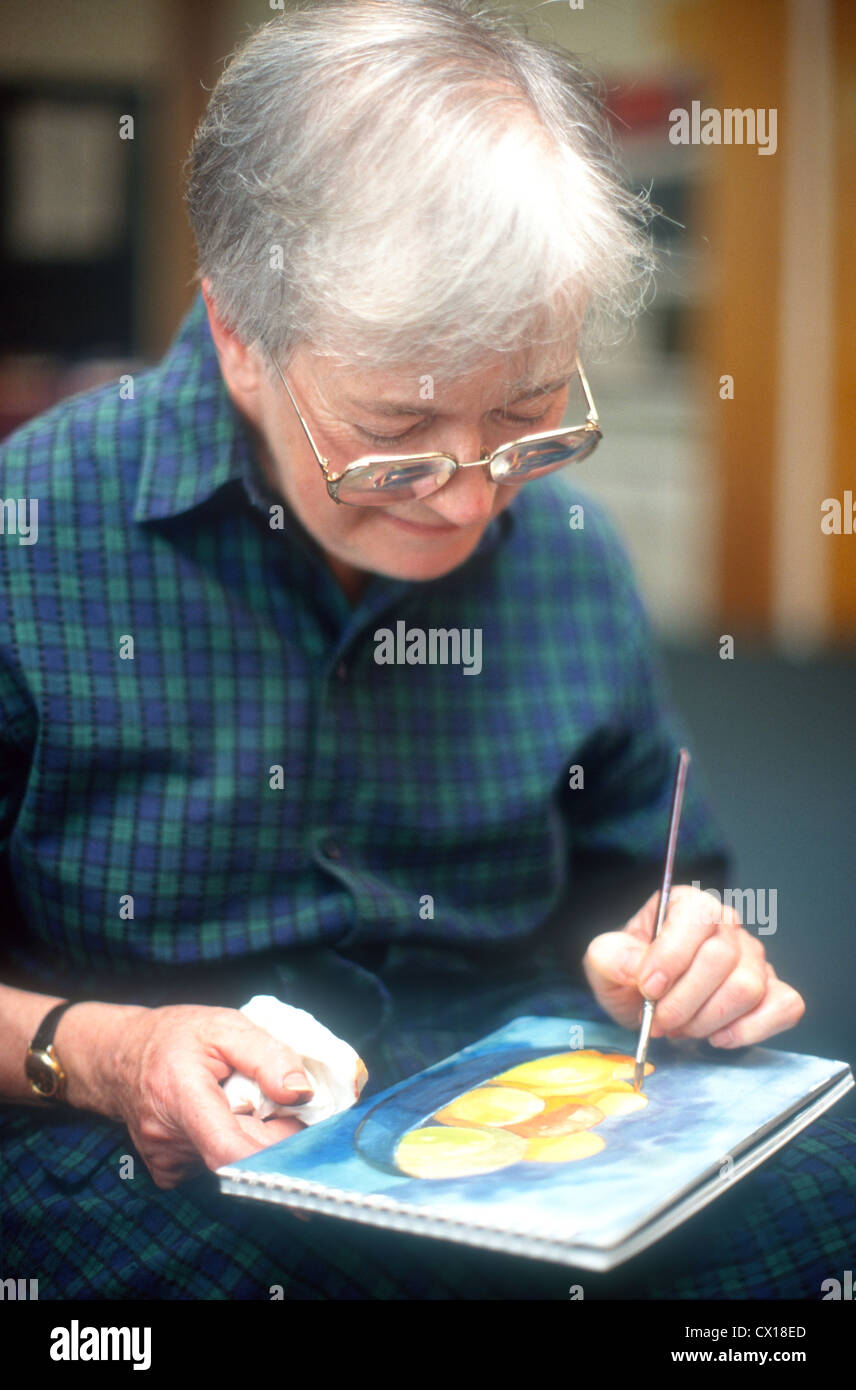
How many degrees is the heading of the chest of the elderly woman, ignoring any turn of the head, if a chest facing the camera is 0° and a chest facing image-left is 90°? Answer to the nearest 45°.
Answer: approximately 315°
